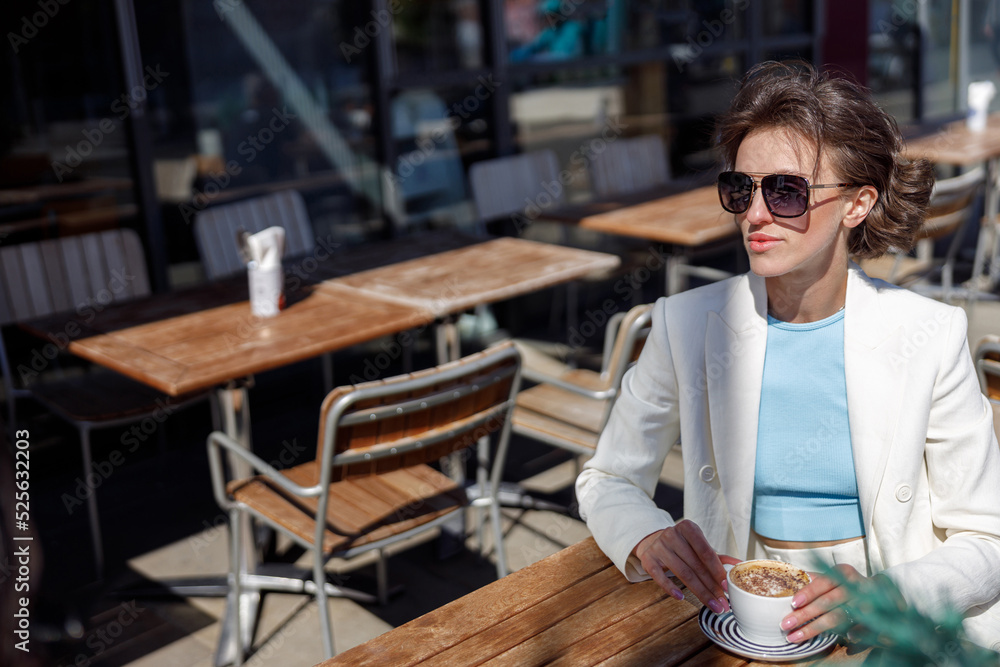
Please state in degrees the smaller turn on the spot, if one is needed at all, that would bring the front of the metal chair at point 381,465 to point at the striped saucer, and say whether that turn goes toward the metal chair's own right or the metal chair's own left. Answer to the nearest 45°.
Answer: approximately 135° to the metal chair's own left

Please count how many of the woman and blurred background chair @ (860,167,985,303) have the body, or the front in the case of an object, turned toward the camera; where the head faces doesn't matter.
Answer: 1

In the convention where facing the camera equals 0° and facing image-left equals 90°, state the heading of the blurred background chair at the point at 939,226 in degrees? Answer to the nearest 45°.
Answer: approximately 135°

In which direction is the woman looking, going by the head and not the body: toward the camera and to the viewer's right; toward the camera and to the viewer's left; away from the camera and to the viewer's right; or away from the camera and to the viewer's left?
toward the camera and to the viewer's left

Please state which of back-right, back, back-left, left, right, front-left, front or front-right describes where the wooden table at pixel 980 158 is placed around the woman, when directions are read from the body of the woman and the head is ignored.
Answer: back

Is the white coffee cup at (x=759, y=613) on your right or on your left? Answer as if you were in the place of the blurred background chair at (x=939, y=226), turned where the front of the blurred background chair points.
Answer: on your left

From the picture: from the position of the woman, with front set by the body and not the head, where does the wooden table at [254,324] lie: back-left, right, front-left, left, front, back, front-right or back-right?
back-right

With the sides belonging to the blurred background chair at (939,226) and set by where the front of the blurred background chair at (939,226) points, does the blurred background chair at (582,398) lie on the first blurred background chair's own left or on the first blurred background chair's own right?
on the first blurred background chair's own left

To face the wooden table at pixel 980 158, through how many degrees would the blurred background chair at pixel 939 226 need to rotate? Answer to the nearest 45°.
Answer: approximately 45° to its right
